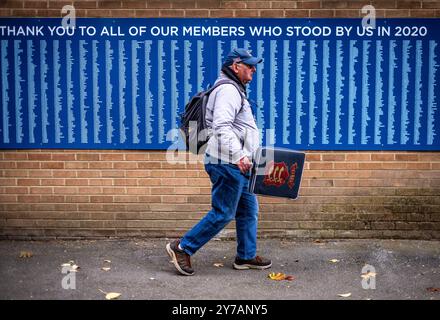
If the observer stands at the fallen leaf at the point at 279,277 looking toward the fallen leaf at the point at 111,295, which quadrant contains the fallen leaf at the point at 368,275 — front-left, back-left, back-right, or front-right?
back-left

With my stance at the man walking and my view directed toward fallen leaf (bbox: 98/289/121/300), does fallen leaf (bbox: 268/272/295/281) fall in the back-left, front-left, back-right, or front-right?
back-left

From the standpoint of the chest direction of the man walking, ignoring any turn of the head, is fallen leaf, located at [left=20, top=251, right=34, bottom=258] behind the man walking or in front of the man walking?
behind

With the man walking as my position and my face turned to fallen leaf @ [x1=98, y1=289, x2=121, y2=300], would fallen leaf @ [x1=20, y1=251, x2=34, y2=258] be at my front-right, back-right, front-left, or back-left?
front-right

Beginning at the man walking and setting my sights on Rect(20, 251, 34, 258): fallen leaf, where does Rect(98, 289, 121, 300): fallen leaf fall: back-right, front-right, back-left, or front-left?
front-left

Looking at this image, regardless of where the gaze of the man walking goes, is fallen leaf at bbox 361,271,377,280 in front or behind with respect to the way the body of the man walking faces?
in front

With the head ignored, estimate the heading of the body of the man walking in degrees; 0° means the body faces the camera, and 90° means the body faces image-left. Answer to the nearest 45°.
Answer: approximately 270°

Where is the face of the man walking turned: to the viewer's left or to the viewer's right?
to the viewer's right
